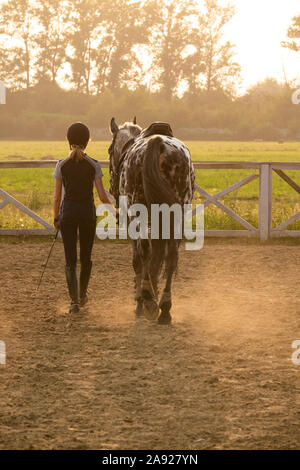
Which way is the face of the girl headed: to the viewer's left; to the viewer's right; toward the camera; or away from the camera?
away from the camera

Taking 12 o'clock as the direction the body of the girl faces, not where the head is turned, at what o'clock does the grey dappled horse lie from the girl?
The grey dappled horse is roughly at 4 o'clock from the girl.

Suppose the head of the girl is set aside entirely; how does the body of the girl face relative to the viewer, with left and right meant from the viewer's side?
facing away from the viewer
